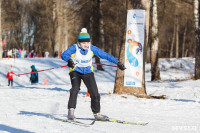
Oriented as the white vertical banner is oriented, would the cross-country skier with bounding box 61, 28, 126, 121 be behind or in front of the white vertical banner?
in front

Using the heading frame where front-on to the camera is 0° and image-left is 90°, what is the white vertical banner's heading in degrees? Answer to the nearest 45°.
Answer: approximately 0°

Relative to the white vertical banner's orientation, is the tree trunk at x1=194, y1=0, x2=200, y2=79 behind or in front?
behind

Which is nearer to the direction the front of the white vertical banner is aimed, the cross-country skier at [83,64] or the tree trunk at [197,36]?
the cross-country skier

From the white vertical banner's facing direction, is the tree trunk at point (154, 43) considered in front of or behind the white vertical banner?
behind

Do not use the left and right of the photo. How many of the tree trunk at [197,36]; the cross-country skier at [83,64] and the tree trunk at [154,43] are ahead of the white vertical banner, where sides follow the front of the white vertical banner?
1
